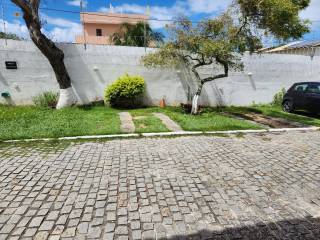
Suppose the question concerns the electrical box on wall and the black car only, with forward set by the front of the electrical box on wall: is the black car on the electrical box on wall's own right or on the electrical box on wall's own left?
on the electrical box on wall's own left

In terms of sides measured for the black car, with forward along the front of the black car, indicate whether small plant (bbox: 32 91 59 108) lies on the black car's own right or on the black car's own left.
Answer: on the black car's own right

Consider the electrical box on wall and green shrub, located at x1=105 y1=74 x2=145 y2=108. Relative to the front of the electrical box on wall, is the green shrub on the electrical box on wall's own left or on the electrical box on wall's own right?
on the electrical box on wall's own left

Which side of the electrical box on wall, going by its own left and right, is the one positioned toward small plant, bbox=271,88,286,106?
left

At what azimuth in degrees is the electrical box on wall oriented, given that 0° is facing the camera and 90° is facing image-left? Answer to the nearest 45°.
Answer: approximately 0°
